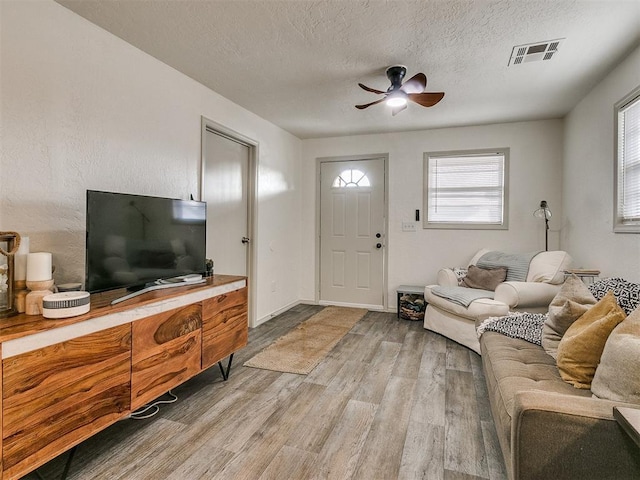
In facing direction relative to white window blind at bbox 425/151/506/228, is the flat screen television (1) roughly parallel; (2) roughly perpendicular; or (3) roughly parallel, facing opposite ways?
roughly perpendicular

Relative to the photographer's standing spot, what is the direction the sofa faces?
facing to the left of the viewer

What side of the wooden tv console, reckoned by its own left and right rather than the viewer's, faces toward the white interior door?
left

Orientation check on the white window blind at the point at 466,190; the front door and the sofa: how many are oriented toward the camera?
2

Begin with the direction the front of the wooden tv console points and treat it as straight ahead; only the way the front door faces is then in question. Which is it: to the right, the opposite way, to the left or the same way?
to the right

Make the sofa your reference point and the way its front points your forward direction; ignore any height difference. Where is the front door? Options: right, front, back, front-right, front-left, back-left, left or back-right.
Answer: front-right

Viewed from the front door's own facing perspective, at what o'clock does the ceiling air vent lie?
The ceiling air vent is roughly at 11 o'clock from the front door.

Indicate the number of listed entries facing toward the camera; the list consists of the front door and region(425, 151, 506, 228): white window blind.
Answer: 2

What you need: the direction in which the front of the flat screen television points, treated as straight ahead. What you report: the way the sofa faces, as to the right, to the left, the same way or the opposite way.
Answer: the opposite way

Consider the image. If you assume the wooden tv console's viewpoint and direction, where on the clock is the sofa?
The sofa is roughly at 12 o'clock from the wooden tv console.

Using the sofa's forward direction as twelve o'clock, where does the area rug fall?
The area rug is roughly at 1 o'clock from the sofa.

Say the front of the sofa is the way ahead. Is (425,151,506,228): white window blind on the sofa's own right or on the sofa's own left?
on the sofa's own right
